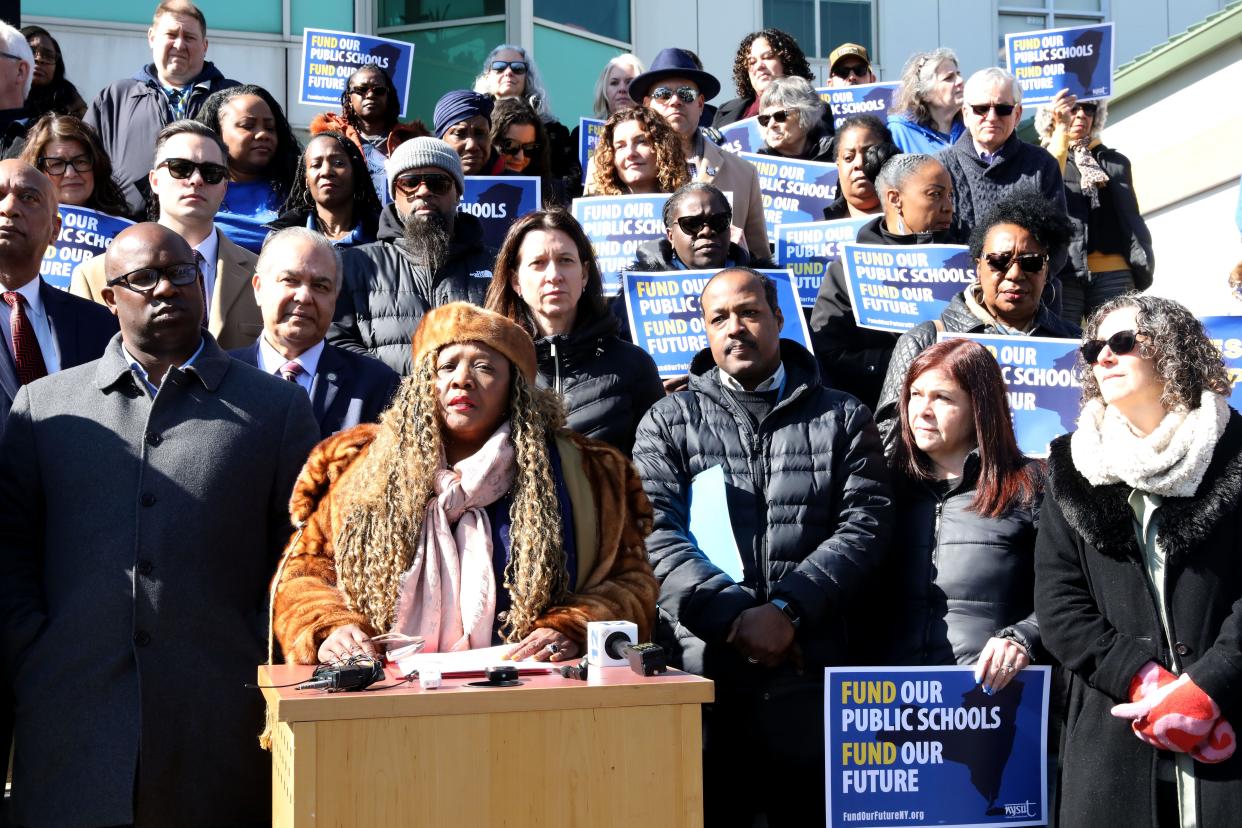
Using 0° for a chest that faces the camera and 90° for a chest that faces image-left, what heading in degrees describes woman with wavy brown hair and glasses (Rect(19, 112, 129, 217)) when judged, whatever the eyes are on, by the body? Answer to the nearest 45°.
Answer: approximately 0°

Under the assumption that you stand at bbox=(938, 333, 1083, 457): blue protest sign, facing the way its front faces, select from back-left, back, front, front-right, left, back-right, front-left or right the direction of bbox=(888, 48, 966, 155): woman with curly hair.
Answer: back

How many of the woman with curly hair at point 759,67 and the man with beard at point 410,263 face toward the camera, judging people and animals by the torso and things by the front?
2

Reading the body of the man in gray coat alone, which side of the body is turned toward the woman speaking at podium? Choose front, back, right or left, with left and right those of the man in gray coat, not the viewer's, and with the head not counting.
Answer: left
